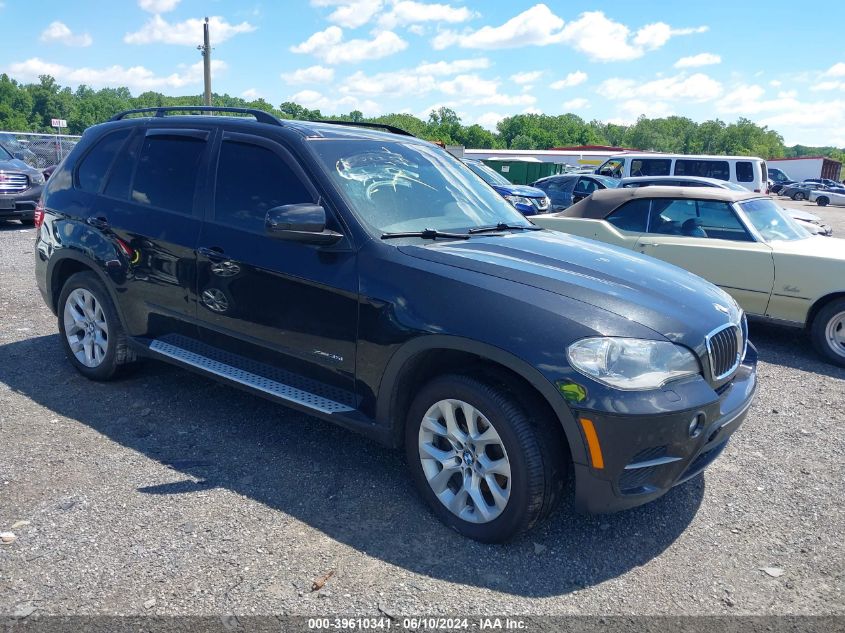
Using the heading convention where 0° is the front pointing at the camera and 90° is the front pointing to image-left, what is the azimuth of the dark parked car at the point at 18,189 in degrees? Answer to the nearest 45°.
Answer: approximately 315°

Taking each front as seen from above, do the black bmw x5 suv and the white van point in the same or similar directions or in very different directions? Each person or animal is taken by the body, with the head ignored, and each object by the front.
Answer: very different directions

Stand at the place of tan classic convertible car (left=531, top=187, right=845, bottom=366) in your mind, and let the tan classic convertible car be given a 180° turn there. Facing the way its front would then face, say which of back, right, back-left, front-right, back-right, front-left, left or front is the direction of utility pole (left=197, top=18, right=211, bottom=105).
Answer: front

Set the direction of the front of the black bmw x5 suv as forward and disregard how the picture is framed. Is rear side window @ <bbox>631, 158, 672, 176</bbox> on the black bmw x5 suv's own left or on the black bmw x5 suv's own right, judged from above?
on the black bmw x5 suv's own left

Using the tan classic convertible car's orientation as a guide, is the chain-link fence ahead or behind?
behind

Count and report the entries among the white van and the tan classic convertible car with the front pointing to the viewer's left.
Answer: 1

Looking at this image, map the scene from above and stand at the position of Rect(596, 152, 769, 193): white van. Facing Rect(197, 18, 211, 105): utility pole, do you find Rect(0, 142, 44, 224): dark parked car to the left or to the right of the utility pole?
left

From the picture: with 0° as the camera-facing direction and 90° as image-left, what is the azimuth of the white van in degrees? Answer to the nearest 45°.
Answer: approximately 90°

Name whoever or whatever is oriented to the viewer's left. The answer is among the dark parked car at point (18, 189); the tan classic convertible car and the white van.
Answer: the white van

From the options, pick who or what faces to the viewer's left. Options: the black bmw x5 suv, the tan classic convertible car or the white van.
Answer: the white van

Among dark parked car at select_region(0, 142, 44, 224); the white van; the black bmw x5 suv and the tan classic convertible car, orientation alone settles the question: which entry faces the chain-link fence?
the white van

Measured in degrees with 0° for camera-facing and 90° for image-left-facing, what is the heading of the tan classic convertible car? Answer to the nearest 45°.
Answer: approximately 315°

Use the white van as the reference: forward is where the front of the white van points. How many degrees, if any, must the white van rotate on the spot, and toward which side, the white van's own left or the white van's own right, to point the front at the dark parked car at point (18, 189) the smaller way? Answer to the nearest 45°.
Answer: approximately 45° to the white van's own left

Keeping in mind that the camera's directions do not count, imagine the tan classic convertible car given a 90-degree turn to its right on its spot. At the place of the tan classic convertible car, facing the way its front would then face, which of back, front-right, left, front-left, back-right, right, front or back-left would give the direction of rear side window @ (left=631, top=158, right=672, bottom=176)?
back-right
